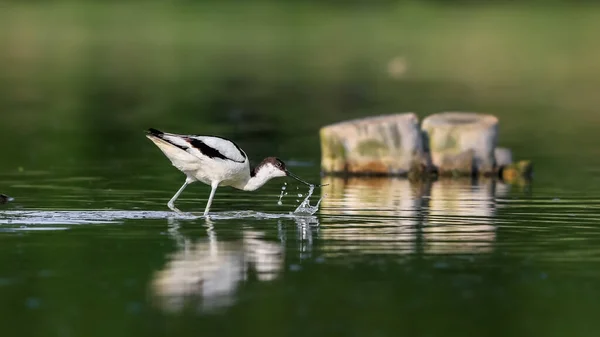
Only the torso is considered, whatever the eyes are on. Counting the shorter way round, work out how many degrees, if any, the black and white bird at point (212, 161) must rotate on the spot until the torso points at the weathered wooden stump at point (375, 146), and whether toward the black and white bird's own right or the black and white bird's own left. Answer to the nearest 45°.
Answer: approximately 45° to the black and white bird's own left

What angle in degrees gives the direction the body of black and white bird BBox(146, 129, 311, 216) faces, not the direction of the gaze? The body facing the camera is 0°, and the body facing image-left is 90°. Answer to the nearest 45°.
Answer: approximately 270°

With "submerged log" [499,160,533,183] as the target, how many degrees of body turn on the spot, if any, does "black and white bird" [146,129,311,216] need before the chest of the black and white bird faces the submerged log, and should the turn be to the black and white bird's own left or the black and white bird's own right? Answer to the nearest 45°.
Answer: approximately 45° to the black and white bird's own left
